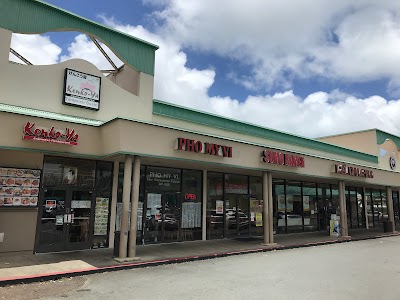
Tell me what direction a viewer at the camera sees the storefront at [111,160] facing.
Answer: facing the viewer and to the right of the viewer
